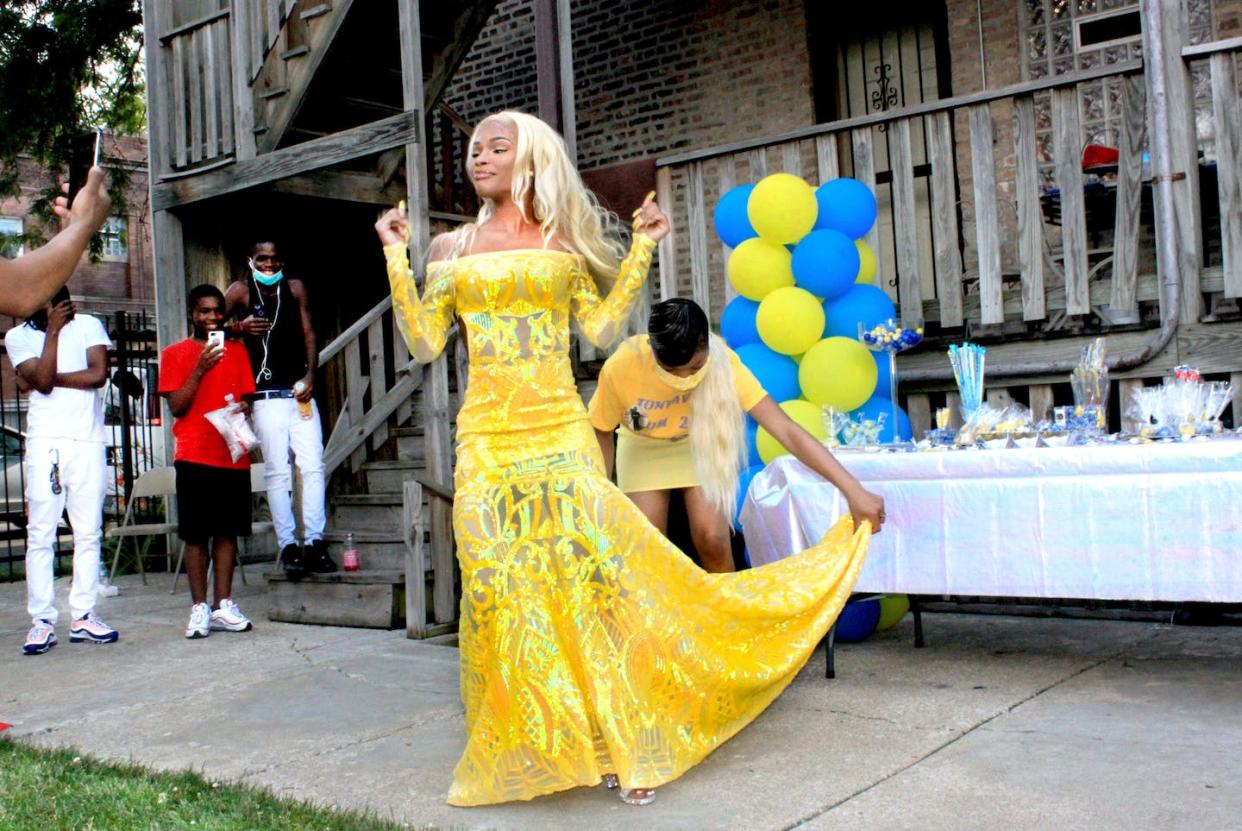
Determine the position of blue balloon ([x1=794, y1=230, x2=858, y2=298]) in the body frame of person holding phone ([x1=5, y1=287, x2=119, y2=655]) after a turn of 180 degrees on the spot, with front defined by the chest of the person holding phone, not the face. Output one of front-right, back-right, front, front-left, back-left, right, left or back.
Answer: back-right

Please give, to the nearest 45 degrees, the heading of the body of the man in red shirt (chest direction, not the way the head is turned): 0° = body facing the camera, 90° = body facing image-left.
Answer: approximately 0°

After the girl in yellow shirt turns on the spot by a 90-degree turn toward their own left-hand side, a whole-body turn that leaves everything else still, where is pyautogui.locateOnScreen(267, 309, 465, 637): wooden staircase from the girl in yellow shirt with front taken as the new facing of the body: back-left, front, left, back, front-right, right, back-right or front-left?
back-left

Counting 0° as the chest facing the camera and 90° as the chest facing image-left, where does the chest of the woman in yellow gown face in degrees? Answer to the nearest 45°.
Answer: approximately 0°

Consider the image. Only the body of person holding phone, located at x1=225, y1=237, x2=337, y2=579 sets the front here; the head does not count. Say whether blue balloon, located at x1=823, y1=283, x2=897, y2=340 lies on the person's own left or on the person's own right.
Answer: on the person's own left

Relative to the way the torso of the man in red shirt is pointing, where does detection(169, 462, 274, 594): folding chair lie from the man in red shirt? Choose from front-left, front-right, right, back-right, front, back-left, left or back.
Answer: back

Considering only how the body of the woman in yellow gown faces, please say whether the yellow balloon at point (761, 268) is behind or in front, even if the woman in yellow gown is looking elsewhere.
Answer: behind

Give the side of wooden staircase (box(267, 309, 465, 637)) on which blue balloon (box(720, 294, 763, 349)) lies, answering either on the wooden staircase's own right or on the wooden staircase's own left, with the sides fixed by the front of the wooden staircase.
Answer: on the wooden staircase's own left

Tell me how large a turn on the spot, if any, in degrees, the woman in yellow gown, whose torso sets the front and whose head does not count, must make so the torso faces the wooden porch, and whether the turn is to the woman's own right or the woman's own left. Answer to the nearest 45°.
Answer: approximately 135° to the woman's own left

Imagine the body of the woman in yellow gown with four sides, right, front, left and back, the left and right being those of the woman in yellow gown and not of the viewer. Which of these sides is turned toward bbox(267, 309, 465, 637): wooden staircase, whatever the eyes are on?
back
